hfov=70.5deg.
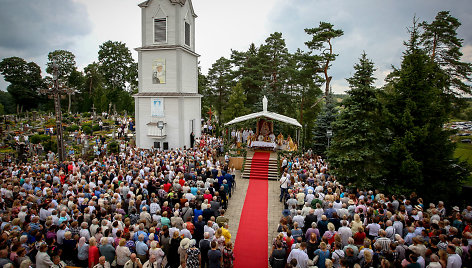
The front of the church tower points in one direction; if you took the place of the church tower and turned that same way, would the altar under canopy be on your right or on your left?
on your left

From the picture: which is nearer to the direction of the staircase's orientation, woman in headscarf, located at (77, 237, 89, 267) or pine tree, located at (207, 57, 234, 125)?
the woman in headscarf

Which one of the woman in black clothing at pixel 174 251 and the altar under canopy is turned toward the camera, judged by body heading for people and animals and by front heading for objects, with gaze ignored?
the altar under canopy

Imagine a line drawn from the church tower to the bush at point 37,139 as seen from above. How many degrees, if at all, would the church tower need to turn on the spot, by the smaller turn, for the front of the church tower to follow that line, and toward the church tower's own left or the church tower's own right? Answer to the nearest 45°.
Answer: approximately 135° to the church tower's own right

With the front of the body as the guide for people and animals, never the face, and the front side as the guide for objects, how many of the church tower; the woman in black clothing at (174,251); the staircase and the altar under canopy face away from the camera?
1

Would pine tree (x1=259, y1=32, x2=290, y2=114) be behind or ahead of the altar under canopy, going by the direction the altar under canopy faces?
behind

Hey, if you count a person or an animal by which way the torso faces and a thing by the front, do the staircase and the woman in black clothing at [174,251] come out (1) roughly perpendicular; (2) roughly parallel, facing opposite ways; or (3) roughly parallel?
roughly parallel, facing opposite ways

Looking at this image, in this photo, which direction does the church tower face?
toward the camera

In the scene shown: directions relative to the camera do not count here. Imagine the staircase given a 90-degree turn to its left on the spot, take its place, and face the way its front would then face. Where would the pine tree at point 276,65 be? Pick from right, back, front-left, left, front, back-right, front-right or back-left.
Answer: left

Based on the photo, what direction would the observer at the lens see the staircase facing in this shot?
facing the viewer

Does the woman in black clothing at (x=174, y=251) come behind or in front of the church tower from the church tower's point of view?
in front

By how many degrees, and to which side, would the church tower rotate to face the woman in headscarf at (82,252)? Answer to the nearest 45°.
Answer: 0° — it already faces them

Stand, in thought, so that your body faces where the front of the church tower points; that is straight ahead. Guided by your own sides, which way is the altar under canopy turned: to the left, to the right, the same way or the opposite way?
the same way

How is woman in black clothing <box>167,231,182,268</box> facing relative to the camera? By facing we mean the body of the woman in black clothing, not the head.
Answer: away from the camera

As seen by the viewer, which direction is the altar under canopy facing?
toward the camera

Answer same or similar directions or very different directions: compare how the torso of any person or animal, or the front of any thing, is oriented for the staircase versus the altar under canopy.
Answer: same or similar directions
